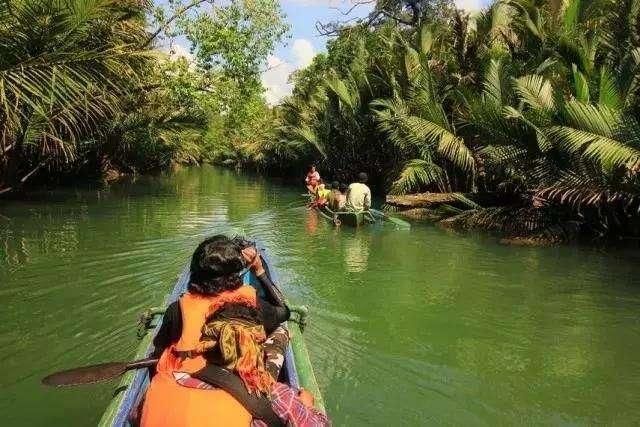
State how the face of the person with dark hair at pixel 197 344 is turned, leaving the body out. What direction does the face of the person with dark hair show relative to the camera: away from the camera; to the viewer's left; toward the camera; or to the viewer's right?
away from the camera

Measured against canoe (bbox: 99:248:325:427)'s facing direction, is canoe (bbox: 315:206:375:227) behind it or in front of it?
in front

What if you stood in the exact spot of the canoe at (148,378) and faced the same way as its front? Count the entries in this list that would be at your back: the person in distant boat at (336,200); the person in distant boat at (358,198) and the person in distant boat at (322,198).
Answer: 0

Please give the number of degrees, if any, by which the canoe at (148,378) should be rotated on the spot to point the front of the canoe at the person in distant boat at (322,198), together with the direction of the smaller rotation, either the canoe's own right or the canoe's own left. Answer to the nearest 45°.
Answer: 0° — it already faces them

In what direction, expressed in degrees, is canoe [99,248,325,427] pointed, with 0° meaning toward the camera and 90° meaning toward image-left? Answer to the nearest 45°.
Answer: approximately 180°

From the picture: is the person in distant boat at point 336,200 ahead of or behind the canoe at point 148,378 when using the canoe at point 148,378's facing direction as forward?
ahead
